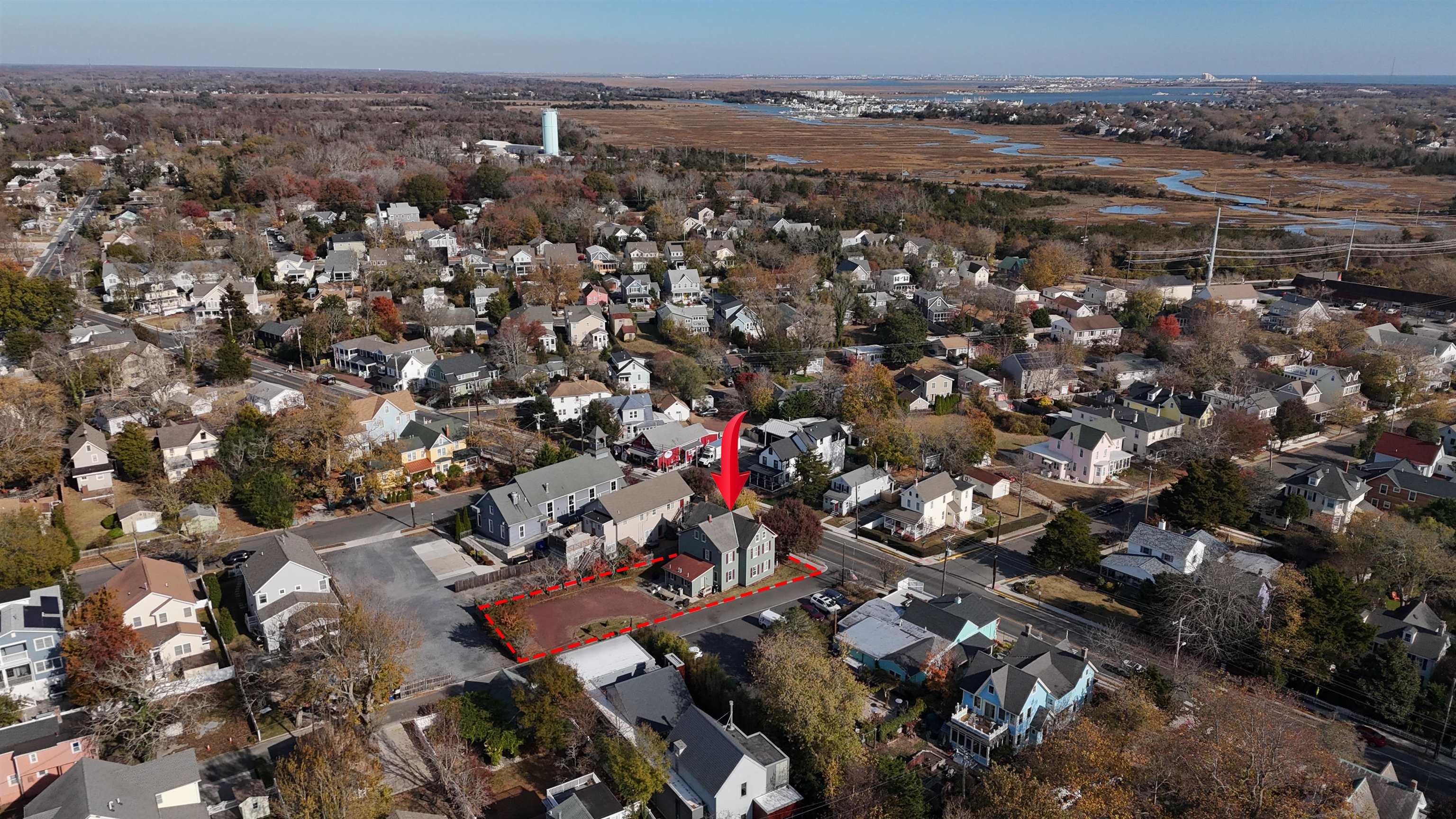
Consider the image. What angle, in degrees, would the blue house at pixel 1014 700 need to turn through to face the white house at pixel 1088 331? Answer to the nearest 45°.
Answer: approximately 135° to its right

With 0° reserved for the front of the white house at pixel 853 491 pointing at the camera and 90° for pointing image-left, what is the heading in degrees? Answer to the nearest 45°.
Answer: approximately 45°

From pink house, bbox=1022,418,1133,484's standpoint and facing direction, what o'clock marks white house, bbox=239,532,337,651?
The white house is roughly at 3 o'clock from the pink house.

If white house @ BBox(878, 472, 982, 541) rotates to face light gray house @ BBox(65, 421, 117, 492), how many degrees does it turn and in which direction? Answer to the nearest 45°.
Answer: approximately 45° to its right

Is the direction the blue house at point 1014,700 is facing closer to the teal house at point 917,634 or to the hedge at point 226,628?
the hedge

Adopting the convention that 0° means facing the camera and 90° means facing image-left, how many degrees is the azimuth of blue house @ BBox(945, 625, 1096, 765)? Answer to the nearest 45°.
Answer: approximately 45°

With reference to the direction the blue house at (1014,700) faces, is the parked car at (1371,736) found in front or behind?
behind

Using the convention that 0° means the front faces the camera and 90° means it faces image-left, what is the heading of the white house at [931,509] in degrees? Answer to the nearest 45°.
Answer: approximately 45°
